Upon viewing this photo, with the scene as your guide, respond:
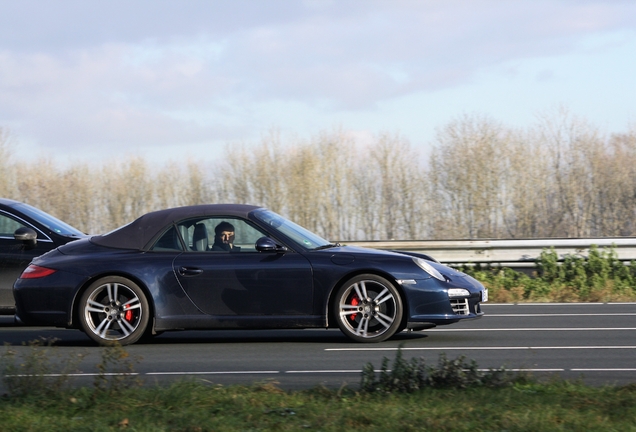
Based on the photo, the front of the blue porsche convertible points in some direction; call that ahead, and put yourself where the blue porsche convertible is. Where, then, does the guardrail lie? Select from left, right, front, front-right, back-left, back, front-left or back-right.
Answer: front-left

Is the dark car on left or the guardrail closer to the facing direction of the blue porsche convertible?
the guardrail

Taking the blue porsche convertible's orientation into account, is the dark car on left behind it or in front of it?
behind

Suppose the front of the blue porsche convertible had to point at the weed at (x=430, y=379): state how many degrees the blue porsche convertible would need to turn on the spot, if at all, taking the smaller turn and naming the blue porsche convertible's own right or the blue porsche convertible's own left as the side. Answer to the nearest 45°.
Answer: approximately 45° to the blue porsche convertible's own right

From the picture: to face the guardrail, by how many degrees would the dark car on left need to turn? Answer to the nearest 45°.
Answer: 0° — it already faces it

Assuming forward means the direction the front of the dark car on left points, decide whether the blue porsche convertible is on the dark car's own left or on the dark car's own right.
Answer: on the dark car's own right

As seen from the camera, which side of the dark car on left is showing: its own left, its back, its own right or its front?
right

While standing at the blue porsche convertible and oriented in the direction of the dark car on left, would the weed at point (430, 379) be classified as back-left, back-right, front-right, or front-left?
back-left

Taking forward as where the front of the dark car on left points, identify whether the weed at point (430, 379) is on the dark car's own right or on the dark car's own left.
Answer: on the dark car's own right

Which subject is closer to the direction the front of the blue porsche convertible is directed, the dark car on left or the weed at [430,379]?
the weed

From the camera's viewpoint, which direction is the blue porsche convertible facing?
to the viewer's right

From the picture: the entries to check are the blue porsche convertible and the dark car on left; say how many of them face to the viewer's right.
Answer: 2
